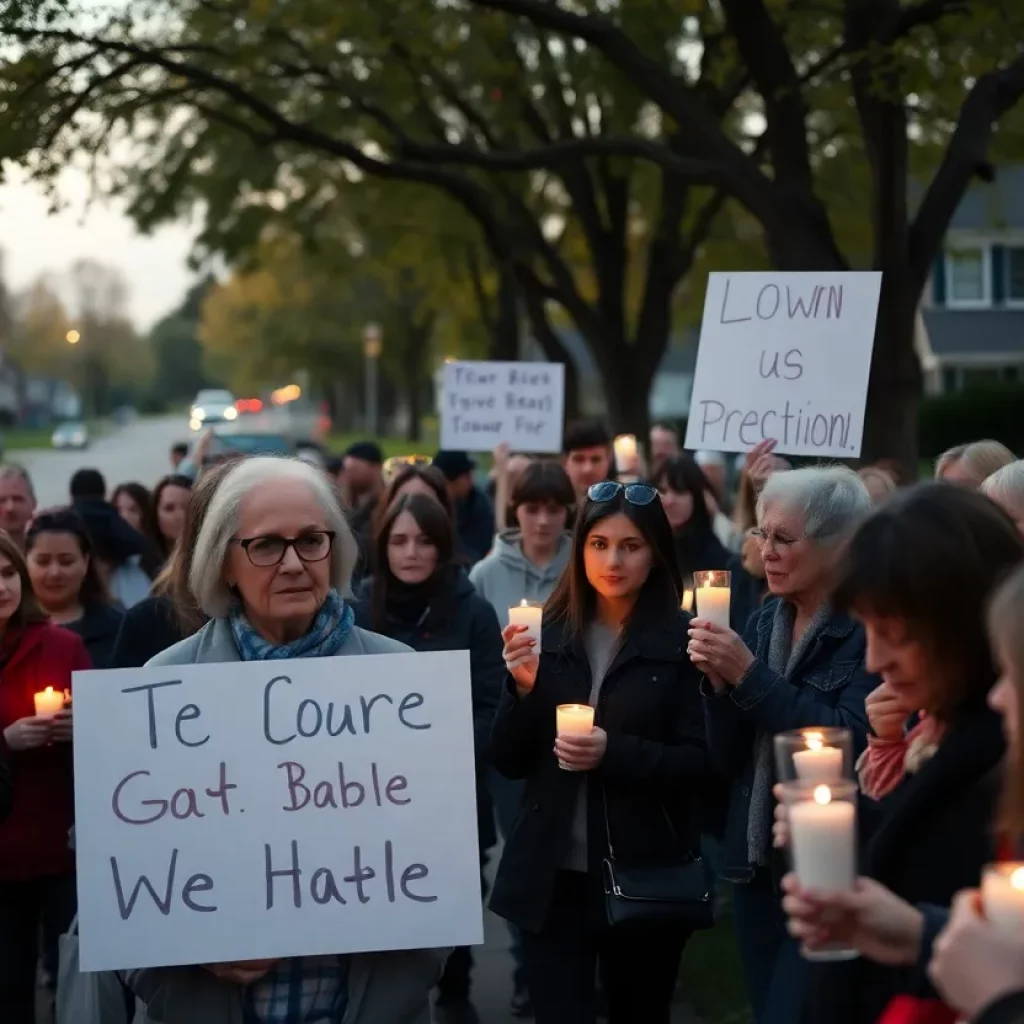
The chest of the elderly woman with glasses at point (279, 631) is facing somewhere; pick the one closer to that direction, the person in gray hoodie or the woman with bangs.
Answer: the woman with bangs

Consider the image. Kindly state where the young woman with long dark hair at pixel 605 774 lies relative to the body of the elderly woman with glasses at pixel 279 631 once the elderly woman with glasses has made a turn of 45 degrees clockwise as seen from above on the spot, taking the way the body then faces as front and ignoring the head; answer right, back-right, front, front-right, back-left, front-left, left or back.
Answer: back

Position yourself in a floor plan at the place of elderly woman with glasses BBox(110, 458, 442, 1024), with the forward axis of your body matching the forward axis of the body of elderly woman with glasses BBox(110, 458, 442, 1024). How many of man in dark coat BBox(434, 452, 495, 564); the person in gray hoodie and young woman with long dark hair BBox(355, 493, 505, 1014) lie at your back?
3

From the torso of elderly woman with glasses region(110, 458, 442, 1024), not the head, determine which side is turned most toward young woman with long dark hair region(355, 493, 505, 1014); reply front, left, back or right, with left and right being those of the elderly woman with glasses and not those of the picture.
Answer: back

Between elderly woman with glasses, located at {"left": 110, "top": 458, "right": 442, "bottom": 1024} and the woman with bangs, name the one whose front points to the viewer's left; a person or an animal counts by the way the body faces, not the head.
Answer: the woman with bangs

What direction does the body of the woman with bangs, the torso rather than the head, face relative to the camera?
to the viewer's left

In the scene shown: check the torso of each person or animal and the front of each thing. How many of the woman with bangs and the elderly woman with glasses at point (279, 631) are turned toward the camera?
1

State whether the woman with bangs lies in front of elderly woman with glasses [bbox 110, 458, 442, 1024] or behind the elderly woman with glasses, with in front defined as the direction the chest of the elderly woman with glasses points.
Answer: in front

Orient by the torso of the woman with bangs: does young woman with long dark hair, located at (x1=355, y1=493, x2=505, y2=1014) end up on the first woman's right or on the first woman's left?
on the first woman's right

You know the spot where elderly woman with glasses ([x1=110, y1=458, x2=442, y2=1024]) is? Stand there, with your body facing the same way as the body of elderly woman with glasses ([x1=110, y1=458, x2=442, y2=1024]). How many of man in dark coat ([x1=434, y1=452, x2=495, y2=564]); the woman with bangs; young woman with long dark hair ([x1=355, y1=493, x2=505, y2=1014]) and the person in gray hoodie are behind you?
3
